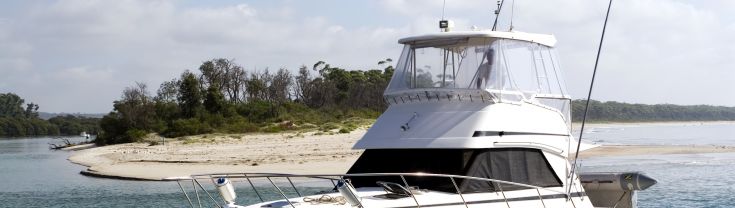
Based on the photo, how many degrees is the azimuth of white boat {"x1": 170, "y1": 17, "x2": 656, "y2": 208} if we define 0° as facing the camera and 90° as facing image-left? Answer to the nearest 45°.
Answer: approximately 45°
